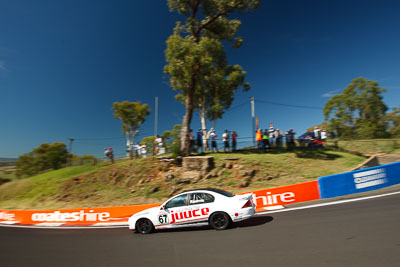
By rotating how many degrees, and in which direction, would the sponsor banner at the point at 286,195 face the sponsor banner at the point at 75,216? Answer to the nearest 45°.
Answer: approximately 90° to its right

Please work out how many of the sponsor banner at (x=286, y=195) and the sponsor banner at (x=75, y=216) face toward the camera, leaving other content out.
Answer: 2

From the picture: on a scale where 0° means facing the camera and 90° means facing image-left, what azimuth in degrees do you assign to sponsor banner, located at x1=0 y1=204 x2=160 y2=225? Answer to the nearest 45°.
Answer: approximately 0°

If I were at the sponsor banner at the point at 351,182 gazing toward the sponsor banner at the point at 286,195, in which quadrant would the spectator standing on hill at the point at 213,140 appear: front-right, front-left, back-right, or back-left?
front-right

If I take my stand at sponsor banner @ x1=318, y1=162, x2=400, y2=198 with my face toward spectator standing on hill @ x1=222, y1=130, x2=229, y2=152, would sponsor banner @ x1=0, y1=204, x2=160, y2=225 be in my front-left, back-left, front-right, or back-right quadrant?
front-left

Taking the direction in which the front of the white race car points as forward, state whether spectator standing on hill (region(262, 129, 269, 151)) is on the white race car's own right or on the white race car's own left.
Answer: on the white race car's own right

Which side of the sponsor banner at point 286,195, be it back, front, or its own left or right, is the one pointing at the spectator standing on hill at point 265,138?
back

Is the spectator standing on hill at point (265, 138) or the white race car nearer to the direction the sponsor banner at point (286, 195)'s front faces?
the white race car

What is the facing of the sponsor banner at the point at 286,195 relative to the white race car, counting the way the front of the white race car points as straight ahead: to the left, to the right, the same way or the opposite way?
to the left

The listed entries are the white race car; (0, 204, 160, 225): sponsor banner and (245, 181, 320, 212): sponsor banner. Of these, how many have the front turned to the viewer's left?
1

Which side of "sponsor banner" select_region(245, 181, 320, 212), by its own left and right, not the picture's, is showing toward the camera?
front

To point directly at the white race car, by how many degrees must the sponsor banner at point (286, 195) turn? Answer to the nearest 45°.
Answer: approximately 45° to its right
